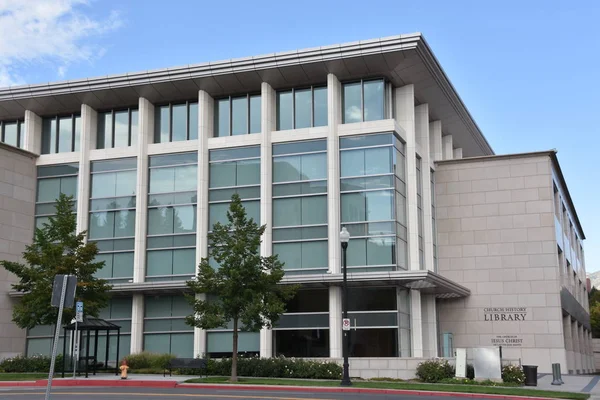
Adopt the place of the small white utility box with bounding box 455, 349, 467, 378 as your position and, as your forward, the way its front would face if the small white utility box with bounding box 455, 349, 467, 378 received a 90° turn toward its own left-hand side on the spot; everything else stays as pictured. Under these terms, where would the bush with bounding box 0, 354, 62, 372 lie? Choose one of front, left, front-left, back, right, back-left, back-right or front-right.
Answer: back

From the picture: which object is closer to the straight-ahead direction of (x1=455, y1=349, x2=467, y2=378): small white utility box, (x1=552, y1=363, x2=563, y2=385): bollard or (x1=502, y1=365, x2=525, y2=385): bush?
the bush

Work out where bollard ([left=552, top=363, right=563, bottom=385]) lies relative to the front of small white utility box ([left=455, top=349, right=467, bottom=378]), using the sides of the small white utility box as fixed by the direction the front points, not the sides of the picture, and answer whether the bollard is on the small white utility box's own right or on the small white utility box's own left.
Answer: on the small white utility box's own left

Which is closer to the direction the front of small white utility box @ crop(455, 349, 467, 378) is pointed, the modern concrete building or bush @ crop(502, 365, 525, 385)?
the bush

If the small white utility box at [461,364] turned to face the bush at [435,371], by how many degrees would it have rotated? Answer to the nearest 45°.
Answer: approximately 135° to its right

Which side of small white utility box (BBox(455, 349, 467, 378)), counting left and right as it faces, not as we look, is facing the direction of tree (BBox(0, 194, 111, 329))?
right

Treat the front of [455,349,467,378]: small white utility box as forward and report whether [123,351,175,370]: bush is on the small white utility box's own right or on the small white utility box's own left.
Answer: on the small white utility box's own right

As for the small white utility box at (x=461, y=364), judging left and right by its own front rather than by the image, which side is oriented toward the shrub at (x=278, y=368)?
right

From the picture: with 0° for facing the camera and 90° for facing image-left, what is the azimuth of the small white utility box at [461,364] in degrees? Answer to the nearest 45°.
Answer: approximately 0°

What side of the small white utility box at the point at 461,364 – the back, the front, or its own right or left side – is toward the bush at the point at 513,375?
left
